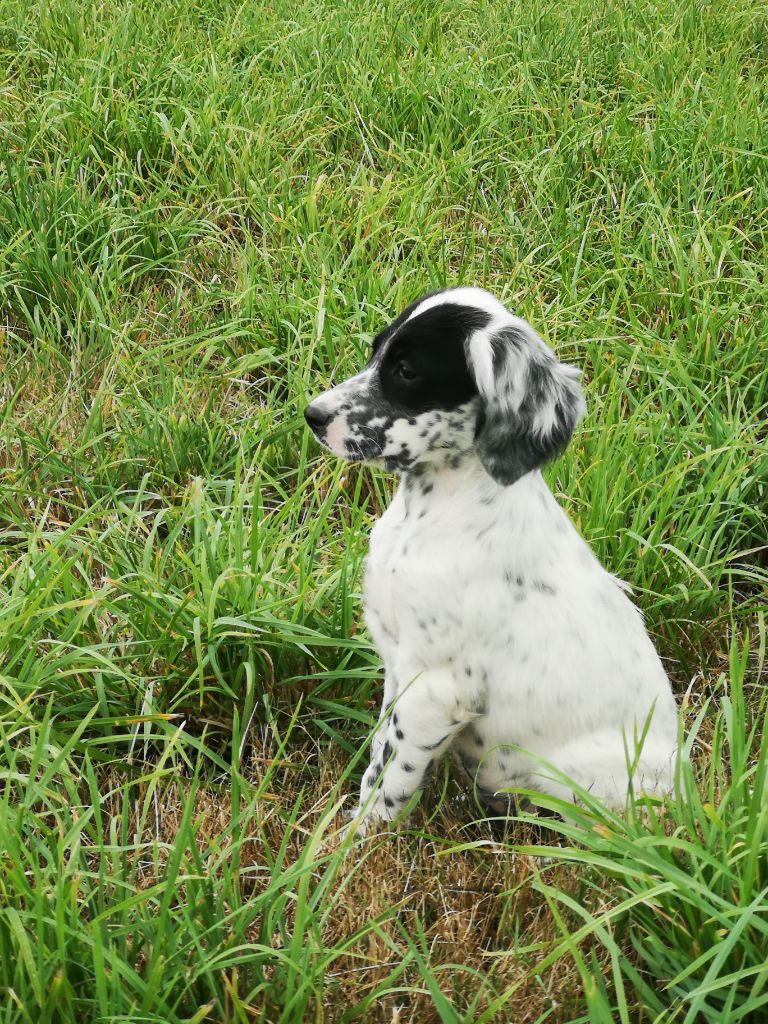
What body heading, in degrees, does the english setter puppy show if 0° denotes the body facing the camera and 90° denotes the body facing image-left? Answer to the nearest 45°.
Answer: approximately 90°
